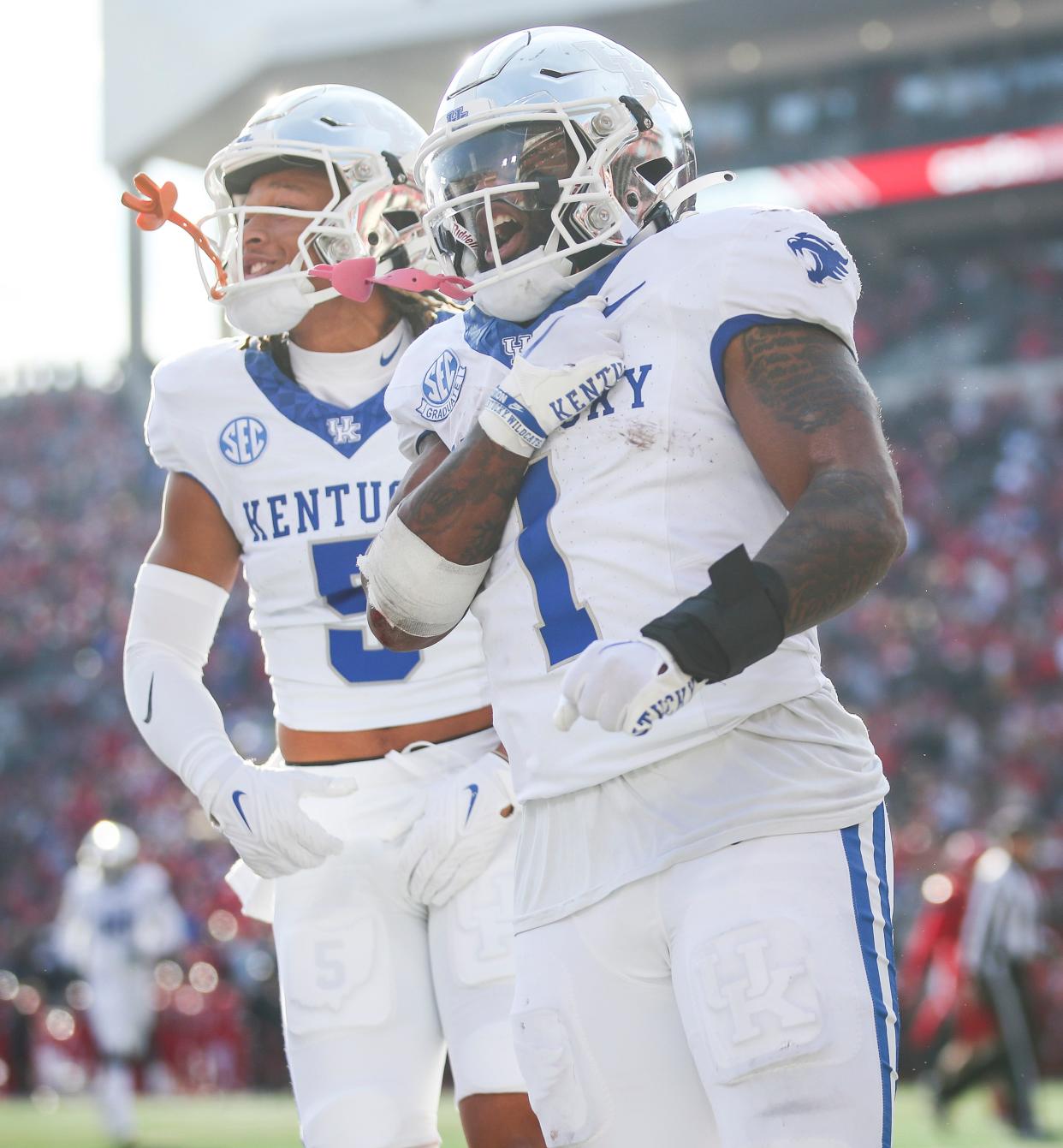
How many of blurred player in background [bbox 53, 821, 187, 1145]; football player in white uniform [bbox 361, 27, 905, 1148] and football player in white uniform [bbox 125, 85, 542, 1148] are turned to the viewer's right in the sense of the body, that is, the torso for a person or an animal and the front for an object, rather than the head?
0

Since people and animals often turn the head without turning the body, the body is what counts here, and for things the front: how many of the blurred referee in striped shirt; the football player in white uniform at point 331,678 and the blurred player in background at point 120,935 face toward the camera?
2

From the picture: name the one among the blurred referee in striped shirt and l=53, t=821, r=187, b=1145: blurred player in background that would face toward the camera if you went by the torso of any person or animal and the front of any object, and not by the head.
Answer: the blurred player in background

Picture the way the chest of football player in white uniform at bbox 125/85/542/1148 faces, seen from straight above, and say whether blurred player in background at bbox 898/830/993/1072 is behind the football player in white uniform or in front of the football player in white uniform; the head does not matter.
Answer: behind

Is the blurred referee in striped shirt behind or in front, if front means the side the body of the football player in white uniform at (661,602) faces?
behind

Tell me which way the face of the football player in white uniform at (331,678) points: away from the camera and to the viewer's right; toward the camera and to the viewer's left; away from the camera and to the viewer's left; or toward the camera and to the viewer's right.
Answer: toward the camera and to the viewer's left

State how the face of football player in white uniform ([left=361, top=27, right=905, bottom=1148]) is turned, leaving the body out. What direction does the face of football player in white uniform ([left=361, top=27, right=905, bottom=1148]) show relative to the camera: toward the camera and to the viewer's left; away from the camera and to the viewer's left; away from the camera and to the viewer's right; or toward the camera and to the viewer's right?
toward the camera and to the viewer's left

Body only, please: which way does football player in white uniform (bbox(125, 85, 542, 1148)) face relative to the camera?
toward the camera

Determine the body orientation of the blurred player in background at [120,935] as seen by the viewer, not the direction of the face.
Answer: toward the camera
